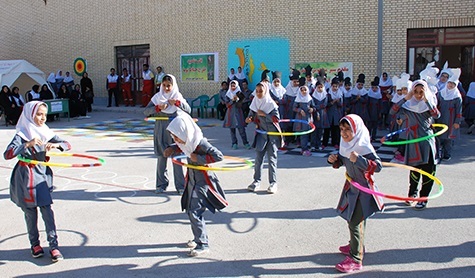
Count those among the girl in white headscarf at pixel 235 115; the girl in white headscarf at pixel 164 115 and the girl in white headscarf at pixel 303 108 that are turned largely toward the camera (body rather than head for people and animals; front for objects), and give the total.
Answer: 3

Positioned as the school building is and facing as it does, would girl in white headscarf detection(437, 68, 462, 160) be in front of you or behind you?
in front

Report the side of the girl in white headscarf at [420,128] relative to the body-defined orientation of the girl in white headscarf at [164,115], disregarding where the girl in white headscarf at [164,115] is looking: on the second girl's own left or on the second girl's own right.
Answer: on the second girl's own left

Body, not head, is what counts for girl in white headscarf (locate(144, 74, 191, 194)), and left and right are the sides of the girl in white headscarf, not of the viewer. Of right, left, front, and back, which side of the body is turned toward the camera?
front

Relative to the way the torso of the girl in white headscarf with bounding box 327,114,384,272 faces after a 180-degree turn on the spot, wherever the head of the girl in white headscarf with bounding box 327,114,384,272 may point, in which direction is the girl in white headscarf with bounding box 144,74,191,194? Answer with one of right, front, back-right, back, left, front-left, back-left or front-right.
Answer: left

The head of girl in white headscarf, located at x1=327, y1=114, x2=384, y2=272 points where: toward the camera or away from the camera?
toward the camera

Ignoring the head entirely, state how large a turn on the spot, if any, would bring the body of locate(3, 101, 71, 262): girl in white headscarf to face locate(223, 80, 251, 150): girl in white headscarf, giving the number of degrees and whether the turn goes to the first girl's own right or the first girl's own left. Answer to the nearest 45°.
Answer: approximately 90° to the first girl's own left

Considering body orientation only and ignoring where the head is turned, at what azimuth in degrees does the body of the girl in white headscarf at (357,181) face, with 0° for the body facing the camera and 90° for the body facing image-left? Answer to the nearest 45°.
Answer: approximately 45°

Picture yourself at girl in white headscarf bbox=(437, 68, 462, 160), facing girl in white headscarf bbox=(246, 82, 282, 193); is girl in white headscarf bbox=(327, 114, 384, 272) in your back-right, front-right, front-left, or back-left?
front-left

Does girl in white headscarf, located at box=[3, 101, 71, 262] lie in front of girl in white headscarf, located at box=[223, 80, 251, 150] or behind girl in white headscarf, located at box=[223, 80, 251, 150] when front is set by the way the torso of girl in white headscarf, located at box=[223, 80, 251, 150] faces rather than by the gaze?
in front

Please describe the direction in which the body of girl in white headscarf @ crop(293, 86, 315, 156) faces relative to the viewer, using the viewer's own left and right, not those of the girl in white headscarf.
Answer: facing the viewer

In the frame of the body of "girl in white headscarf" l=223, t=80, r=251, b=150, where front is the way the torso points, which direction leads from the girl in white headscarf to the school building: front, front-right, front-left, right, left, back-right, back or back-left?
back

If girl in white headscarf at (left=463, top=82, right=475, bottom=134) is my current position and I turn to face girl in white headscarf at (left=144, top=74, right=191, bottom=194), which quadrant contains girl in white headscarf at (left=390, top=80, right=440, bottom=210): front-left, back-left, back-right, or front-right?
front-left
